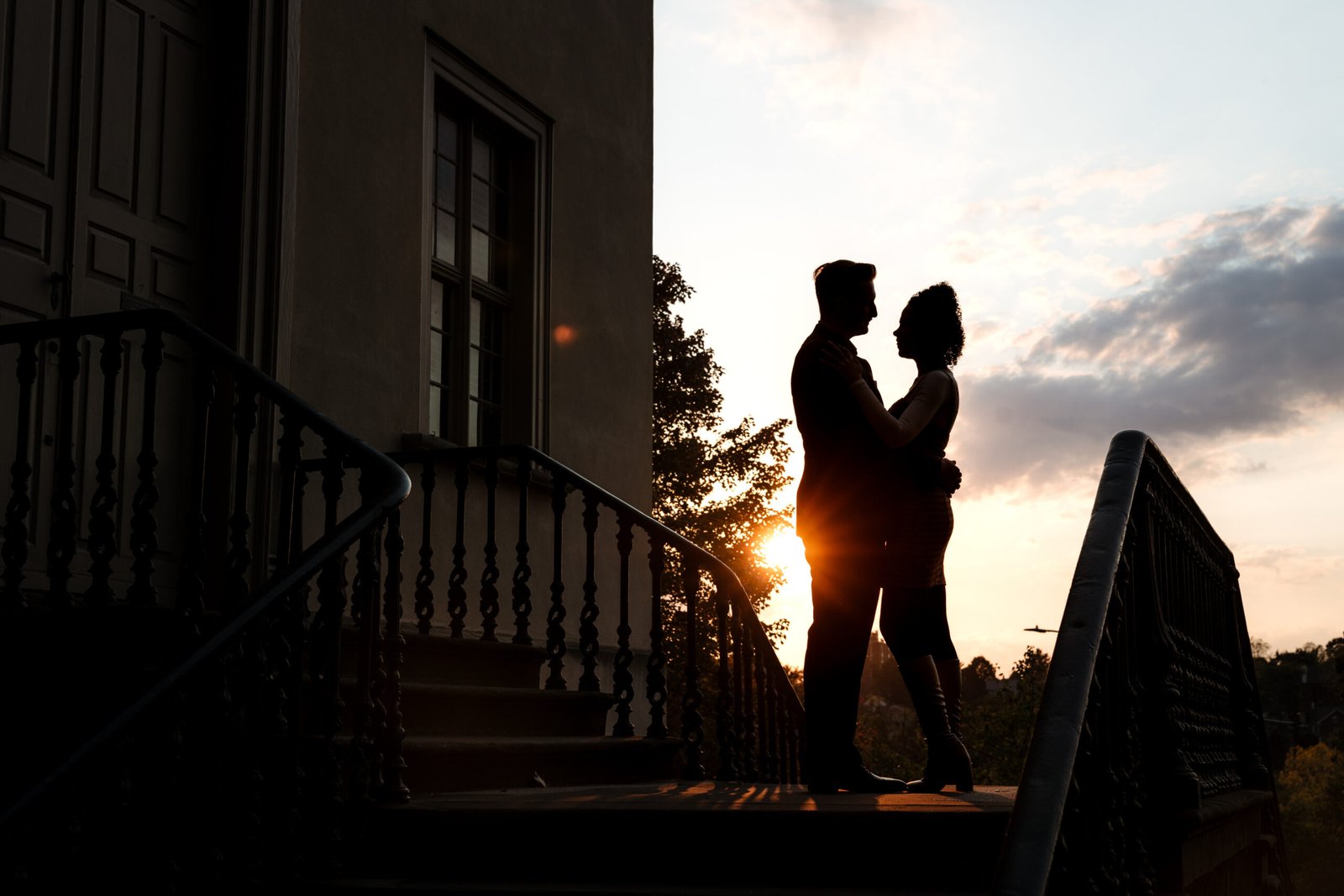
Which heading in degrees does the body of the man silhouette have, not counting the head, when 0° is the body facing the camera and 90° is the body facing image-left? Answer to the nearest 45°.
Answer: approximately 270°

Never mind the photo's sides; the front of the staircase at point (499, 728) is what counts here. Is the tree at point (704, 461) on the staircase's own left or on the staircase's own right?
on the staircase's own left

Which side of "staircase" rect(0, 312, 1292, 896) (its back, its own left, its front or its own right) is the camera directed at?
front

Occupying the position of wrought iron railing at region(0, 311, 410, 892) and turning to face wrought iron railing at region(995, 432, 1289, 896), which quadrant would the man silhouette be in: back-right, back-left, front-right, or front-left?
front-left

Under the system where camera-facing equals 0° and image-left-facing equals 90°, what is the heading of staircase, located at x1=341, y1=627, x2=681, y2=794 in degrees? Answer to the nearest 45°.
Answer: approximately 315°

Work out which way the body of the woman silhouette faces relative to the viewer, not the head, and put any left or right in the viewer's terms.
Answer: facing to the left of the viewer

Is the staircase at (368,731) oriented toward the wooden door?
no

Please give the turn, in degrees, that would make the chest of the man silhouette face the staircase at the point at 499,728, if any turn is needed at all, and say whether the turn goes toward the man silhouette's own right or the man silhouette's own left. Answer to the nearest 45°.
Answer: approximately 135° to the man silhouette's own left

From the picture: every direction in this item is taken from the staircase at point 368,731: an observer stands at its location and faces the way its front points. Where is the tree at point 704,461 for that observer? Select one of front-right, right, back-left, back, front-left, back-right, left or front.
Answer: back

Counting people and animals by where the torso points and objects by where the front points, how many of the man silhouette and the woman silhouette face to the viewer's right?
1

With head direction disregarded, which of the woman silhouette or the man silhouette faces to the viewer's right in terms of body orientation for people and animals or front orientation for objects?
the man silhouette

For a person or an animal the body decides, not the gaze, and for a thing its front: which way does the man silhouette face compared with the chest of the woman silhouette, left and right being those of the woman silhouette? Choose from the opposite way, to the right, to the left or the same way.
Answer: the opposite way

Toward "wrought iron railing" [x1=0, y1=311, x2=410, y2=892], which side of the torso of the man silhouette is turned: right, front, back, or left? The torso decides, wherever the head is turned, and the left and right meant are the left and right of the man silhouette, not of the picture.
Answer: back
